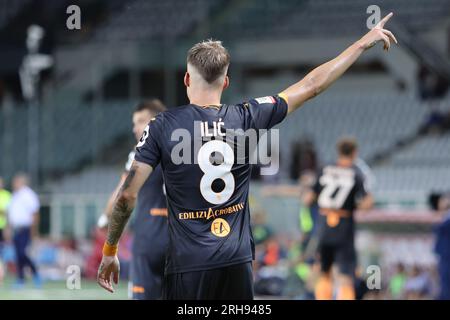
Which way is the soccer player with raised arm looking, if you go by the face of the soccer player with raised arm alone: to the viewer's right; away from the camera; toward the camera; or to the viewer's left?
away from the camera

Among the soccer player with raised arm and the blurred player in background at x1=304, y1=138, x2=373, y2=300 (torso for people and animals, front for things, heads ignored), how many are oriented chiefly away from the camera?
2

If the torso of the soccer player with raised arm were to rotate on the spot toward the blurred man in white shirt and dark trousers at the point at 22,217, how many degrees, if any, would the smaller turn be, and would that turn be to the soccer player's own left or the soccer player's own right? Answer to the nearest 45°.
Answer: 0° — they already face them

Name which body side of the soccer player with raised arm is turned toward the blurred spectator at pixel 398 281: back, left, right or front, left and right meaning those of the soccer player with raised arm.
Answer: front

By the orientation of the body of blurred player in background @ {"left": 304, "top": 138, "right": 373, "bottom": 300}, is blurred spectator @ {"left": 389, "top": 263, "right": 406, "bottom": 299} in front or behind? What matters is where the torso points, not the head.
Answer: in front

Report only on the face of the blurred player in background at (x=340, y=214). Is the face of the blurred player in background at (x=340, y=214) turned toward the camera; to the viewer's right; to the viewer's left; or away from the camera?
away from the camera

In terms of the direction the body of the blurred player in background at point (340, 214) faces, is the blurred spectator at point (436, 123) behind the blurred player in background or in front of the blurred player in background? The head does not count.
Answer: in front

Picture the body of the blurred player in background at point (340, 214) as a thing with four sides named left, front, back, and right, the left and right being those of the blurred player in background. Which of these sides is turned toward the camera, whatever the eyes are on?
back

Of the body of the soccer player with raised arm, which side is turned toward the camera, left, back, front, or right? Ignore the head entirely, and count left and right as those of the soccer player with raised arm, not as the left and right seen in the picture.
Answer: back

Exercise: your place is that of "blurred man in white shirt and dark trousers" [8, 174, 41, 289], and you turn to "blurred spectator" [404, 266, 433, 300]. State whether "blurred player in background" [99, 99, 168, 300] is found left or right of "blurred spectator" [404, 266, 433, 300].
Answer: right
